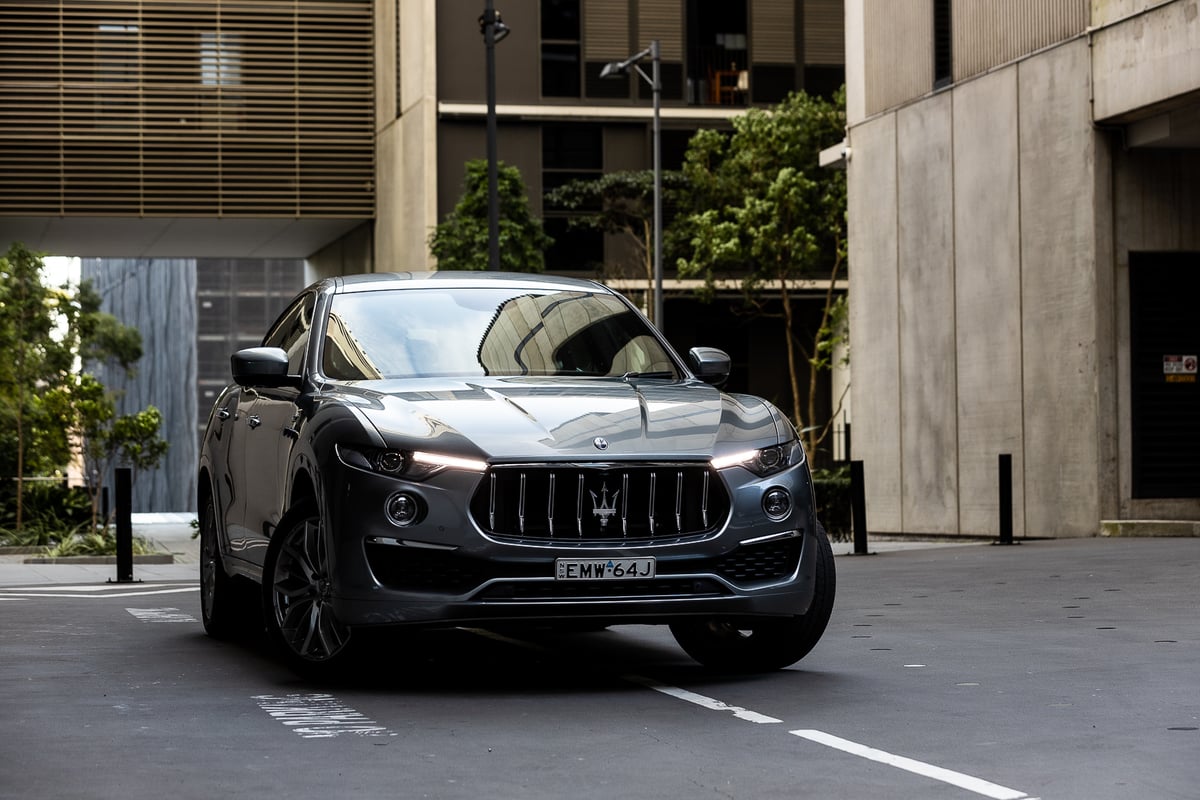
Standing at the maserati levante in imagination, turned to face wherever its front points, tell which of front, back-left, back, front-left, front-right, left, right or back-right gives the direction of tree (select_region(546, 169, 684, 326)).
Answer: back-left

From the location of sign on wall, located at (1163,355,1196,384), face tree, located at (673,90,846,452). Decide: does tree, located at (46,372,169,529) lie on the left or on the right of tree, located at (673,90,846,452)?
left

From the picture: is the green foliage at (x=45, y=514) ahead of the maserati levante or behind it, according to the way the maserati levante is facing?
behind

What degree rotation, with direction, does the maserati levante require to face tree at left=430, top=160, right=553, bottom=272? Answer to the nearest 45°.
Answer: approximately 135° to its left

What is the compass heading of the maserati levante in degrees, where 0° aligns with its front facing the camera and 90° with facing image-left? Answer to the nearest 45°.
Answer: approximately 315°

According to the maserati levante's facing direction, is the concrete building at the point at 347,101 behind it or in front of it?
behind

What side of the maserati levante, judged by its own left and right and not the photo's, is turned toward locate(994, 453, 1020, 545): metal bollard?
left

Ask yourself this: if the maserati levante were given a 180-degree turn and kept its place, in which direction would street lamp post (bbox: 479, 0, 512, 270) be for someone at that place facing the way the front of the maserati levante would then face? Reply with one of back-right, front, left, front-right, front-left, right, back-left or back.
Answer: front-right
